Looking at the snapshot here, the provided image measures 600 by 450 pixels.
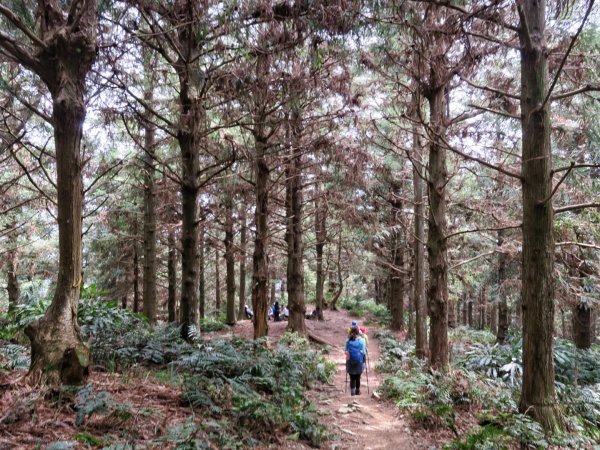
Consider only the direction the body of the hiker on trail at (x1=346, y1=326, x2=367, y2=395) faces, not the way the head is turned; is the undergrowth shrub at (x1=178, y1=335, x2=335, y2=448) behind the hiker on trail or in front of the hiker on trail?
behind

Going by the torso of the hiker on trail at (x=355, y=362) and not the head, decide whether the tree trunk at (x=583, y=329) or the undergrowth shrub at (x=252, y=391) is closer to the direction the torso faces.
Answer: the tree trunk

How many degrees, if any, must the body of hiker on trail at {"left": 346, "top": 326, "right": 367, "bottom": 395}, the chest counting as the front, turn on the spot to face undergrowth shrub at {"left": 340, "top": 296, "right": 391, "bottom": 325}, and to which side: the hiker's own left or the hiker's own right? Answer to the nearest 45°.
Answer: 0° — they already face it

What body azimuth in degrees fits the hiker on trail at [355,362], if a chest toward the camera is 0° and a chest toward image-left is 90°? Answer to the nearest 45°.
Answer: approximately 180°

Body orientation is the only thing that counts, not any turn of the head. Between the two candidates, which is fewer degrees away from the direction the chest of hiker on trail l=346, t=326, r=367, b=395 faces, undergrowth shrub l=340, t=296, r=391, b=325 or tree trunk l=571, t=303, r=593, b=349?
the undergrowth shrub
